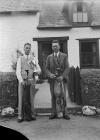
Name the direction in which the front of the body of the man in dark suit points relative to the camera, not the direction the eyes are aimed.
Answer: toward the camera

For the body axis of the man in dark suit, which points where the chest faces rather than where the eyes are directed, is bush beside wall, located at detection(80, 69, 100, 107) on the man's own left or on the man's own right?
on the man's own left

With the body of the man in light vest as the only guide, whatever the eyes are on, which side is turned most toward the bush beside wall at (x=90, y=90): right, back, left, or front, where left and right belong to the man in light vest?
left

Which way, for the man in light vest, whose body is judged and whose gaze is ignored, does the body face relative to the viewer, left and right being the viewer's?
facing the viewer

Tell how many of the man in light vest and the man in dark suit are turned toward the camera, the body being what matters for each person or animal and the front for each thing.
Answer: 2
